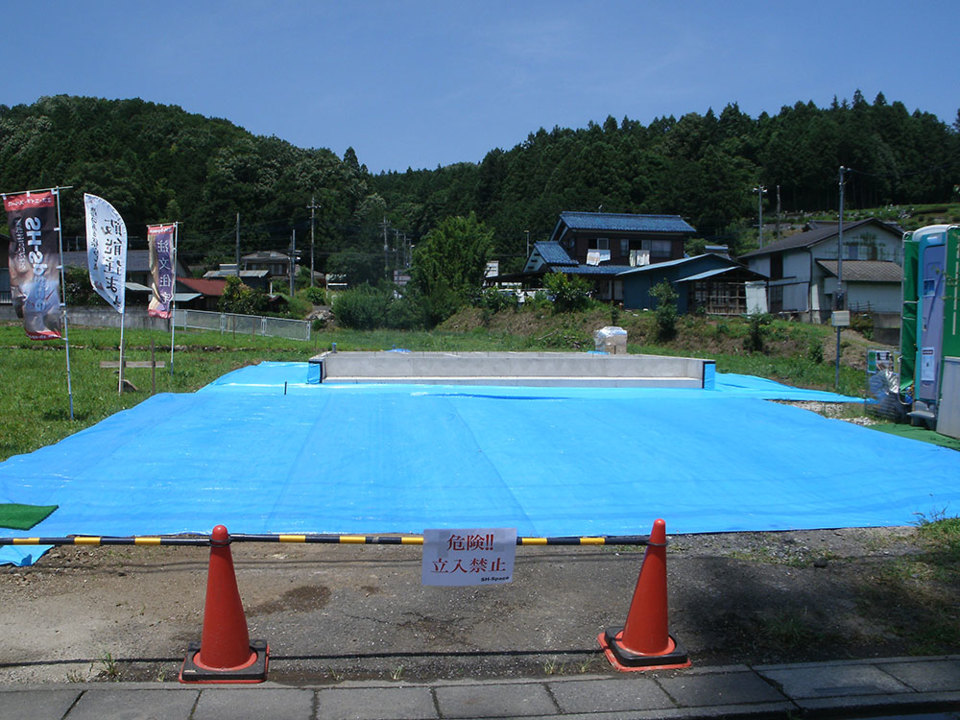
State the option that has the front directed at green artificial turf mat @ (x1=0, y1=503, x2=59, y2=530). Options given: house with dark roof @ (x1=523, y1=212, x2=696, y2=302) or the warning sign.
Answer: the house with dark roof

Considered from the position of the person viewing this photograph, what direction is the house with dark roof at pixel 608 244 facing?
facing the viewer

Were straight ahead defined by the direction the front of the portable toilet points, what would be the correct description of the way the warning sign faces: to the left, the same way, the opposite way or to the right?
to the left

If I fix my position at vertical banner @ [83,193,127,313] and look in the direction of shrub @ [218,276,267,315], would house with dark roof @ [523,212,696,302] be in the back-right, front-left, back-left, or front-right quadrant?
front-right

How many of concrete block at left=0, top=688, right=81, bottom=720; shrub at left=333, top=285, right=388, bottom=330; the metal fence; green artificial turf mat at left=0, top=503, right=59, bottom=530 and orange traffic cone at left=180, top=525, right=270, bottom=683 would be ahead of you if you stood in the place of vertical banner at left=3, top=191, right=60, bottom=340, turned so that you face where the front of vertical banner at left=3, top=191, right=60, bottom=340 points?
3

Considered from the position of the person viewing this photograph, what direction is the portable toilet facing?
facing the viewer and to the left of the viewer

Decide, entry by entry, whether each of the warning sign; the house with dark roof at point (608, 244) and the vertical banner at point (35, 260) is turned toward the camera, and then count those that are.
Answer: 3

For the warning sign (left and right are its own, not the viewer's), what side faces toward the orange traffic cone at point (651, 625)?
left

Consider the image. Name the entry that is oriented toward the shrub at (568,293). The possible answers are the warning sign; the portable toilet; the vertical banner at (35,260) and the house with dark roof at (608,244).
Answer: the house with dark roof

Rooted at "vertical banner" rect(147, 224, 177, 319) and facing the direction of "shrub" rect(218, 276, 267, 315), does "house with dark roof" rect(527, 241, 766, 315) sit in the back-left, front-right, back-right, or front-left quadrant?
front-right

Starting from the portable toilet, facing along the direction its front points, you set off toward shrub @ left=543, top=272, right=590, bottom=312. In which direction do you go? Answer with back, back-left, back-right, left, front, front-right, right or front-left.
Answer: right

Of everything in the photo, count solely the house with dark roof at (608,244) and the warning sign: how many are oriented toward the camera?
2

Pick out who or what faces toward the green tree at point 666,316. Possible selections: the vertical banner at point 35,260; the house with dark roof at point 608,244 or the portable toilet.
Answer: the house with dark roof

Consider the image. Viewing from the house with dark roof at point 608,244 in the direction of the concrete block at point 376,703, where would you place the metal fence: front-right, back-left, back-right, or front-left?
front-right
